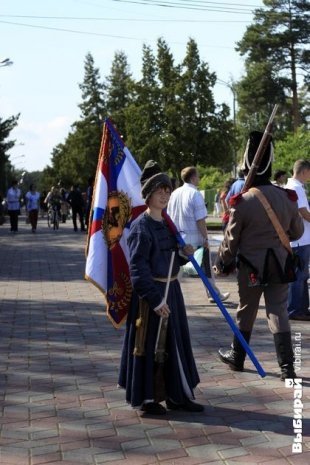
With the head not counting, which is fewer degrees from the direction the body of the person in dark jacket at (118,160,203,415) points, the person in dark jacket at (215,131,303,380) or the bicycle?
the person in dark jacket

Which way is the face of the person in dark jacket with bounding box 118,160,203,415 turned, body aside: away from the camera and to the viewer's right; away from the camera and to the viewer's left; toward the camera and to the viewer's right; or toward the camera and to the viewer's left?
toward the camera and to the viewer's right

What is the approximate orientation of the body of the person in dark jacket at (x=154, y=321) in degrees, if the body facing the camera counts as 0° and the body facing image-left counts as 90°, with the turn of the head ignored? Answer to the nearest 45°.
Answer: approximately 315°

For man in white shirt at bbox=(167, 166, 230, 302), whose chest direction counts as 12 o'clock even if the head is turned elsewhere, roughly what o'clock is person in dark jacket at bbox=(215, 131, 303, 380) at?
The person in dark jacket is roughly at 4 o'clock from the man in white shirt.

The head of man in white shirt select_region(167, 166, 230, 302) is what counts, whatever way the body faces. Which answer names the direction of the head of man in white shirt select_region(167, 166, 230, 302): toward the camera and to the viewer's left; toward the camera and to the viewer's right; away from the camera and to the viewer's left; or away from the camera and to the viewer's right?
away from the camera and to the viewer's right

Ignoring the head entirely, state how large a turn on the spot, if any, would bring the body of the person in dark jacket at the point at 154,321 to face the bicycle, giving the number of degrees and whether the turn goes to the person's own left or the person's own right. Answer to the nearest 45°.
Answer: approximately 135° to the person's own left

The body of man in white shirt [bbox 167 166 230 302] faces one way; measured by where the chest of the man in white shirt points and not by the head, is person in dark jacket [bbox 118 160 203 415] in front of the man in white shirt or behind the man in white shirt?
behind

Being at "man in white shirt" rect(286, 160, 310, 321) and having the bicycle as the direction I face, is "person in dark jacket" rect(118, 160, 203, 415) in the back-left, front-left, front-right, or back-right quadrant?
back-left
